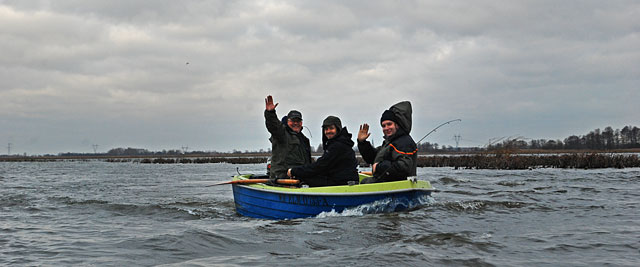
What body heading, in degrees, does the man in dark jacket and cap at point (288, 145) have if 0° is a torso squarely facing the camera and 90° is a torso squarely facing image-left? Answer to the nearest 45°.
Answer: approximately 315°

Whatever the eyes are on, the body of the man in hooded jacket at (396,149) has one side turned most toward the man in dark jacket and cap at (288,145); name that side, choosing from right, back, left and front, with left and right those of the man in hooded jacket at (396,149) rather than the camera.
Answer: right

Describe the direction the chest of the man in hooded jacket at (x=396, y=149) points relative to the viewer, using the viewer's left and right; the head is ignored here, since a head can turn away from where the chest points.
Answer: facing the viewer and to the left of the viewer

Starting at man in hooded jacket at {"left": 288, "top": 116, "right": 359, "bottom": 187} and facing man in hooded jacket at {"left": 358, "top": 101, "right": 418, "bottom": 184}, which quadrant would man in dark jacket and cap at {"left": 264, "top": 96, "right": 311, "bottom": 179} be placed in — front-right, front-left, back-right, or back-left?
back-left
